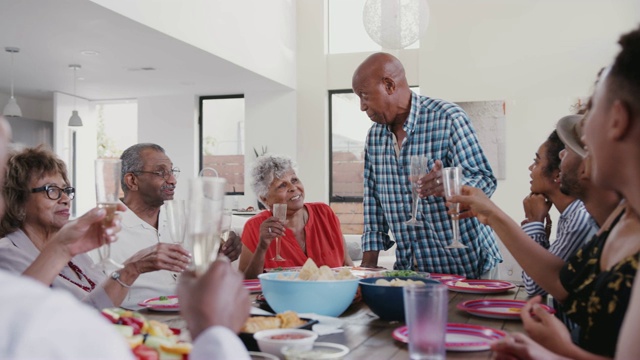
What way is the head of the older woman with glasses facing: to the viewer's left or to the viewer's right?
to the viewer's right

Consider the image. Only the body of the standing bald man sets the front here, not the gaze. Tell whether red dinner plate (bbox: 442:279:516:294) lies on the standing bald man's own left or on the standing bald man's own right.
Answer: on the standing bald man's own left

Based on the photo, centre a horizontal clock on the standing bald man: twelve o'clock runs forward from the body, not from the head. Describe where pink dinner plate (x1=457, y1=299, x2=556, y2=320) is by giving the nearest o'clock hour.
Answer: The pink dinner plate is roughly at 10 o'clock from the standing bald man.

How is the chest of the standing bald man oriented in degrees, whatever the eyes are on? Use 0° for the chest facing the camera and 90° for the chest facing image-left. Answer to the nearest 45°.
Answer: approximately 45°

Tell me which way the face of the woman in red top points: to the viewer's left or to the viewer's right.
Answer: to the viewer's right

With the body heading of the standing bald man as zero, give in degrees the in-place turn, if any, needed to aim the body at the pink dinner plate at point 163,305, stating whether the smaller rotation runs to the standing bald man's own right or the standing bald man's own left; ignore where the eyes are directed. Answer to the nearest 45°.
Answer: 0° — they already face it

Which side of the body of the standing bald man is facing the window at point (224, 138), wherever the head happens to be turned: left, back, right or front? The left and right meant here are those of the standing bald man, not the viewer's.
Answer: right
